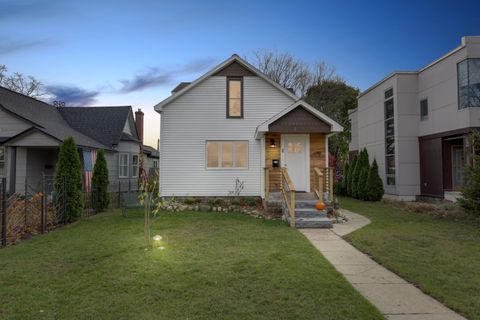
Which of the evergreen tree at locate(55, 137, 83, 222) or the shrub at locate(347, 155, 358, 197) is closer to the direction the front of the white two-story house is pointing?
the evergreen tree

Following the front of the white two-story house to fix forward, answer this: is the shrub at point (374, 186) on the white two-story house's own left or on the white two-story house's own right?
on the white two-story house's own left

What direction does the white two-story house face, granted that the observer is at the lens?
facing the viewer

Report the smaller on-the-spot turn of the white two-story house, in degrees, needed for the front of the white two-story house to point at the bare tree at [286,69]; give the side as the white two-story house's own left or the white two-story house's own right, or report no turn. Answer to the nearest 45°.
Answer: approximately 180°

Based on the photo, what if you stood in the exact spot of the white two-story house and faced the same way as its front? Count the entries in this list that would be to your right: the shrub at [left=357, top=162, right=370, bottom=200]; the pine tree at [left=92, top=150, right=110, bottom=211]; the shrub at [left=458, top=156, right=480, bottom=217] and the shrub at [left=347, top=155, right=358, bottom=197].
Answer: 1

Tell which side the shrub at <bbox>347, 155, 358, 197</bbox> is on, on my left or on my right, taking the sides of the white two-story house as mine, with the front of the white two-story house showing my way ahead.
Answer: on my left

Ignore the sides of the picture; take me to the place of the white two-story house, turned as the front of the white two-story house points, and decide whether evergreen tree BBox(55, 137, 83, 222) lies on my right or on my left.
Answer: on my right

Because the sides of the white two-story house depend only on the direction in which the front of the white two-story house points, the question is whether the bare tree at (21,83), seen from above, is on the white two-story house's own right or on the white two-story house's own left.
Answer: on the white two-story house's own right

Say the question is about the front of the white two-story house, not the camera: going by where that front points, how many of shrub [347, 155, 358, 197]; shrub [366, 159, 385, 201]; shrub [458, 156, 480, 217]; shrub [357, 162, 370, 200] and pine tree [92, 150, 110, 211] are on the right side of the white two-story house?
1

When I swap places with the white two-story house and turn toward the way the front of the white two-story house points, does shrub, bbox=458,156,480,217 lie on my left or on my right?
on my left

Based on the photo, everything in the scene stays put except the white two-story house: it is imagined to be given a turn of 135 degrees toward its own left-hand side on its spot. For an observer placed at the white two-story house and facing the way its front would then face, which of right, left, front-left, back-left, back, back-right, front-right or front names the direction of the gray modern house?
front-right

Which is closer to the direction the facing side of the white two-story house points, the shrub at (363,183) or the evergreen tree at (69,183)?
the evergreen tree
